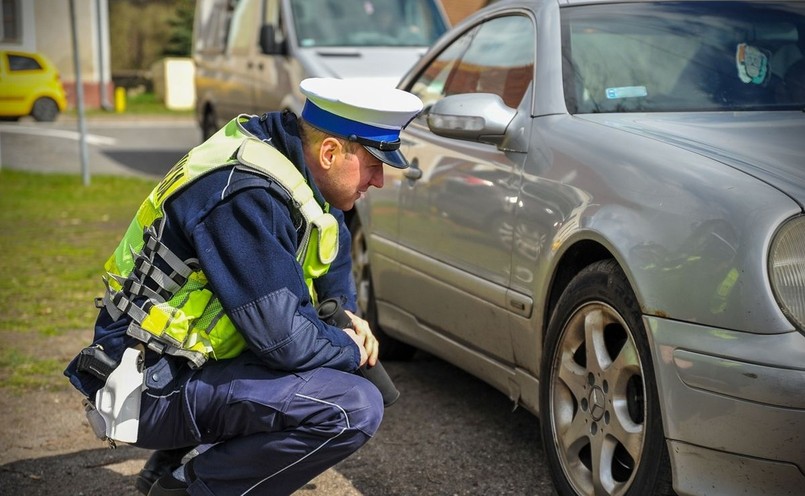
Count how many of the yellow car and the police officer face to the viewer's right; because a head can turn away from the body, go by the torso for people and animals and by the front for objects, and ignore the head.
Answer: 1

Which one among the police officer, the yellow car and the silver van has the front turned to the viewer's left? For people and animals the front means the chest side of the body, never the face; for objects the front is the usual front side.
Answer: the yellow car

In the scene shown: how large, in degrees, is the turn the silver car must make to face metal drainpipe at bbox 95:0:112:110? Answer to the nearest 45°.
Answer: approximately 180°

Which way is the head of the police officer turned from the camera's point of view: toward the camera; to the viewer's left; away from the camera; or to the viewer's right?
to the viewer's right

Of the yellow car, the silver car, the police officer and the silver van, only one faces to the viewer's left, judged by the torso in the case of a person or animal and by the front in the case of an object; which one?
the yellow car

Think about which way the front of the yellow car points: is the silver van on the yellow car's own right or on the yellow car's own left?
on the yellow car's own left

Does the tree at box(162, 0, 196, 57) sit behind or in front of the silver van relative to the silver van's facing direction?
behind

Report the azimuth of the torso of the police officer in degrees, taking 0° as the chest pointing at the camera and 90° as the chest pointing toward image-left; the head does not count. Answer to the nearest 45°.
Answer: approximately 270°

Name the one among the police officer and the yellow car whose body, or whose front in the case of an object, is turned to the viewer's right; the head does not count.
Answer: the police officer

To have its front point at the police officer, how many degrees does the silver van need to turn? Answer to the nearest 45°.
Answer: approximately 45° to its right

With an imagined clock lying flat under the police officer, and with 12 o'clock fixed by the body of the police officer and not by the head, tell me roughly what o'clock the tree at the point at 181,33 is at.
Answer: The tree is roughly at 9 o'clock from the police officer.

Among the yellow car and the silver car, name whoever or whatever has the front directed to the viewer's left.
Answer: the yellow car

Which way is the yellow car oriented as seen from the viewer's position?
to the viewer's left

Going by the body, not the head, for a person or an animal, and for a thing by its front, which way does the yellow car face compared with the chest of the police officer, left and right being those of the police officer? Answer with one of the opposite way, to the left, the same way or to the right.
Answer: the opposite way

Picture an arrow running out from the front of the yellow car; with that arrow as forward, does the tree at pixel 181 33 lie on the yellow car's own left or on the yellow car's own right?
on the yellow car's own right
